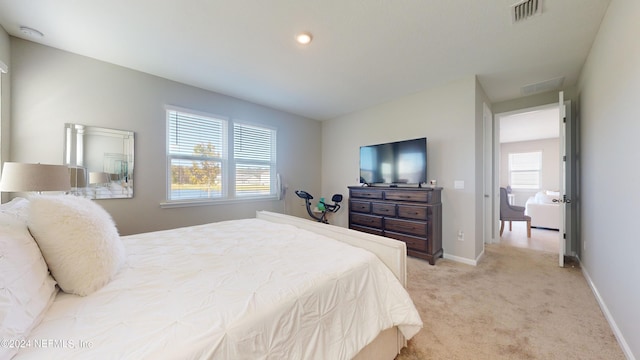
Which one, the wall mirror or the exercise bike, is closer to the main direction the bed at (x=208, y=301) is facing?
the exercise bike

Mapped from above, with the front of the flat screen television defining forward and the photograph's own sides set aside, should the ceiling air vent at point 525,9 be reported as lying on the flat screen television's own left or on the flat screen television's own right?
on the flat screen television's own left

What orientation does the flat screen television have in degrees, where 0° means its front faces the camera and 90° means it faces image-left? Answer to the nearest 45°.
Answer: approximately 45°

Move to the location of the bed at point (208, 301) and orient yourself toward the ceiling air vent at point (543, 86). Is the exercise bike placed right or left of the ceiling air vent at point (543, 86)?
left

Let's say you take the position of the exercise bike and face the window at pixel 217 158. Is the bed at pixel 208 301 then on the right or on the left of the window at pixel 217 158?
left

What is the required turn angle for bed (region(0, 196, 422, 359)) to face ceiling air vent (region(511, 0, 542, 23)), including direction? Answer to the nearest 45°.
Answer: approximately 45° to its right

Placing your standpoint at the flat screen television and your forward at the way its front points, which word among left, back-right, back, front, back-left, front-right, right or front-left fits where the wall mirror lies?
front

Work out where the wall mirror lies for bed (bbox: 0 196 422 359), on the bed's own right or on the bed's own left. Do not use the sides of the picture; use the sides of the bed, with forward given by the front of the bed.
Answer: on the bed's own left

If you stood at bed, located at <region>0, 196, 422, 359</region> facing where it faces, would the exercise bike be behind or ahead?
ahead

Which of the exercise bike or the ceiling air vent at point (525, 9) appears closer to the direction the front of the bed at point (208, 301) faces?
the exercise bike

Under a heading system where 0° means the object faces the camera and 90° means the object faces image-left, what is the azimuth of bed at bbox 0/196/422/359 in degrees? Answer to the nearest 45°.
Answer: approximately 225°

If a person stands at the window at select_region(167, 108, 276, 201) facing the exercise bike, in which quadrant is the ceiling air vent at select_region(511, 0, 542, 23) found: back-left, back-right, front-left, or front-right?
front-right

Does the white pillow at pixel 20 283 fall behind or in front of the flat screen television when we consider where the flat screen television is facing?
in front
